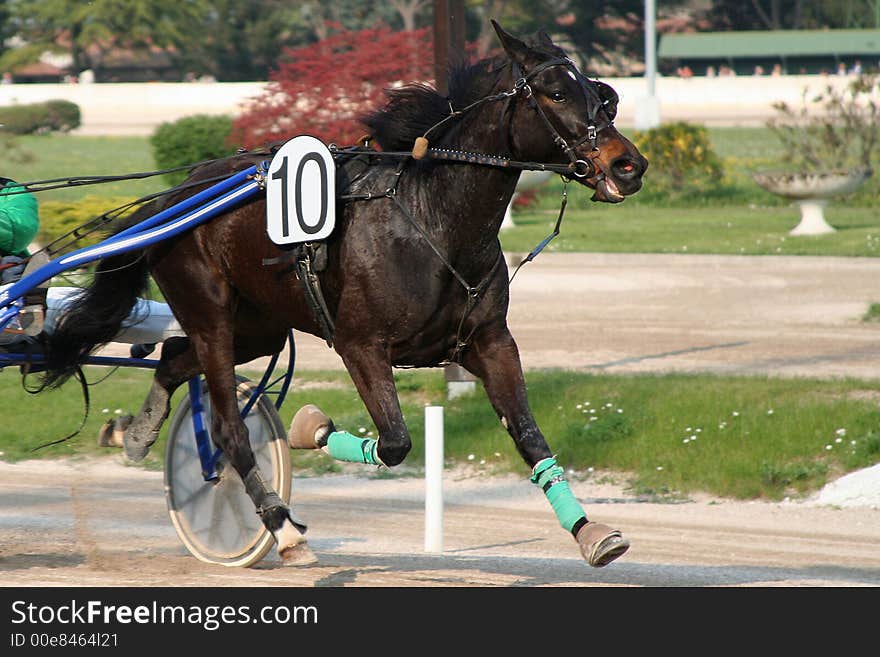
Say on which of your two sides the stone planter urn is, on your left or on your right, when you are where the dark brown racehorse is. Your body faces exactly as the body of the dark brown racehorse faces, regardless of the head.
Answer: on your left

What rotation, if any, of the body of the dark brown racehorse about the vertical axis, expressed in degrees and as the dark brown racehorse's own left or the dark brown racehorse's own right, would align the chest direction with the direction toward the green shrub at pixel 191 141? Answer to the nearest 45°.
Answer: approximately 135° to the dark brown racehorse's own left

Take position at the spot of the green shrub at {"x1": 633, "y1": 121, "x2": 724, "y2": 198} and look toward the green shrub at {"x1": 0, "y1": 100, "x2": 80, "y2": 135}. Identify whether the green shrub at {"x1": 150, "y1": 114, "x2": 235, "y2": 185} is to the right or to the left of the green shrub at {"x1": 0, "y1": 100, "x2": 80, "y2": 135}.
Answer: left

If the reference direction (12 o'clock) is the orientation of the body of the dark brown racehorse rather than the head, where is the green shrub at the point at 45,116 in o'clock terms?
The green shrub is roughly at 7 o'clock from the dark brown racehorse.

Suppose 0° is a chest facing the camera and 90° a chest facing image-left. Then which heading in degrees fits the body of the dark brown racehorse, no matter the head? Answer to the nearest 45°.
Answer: approximately 315°

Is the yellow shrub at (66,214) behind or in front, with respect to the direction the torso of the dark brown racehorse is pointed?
behind
